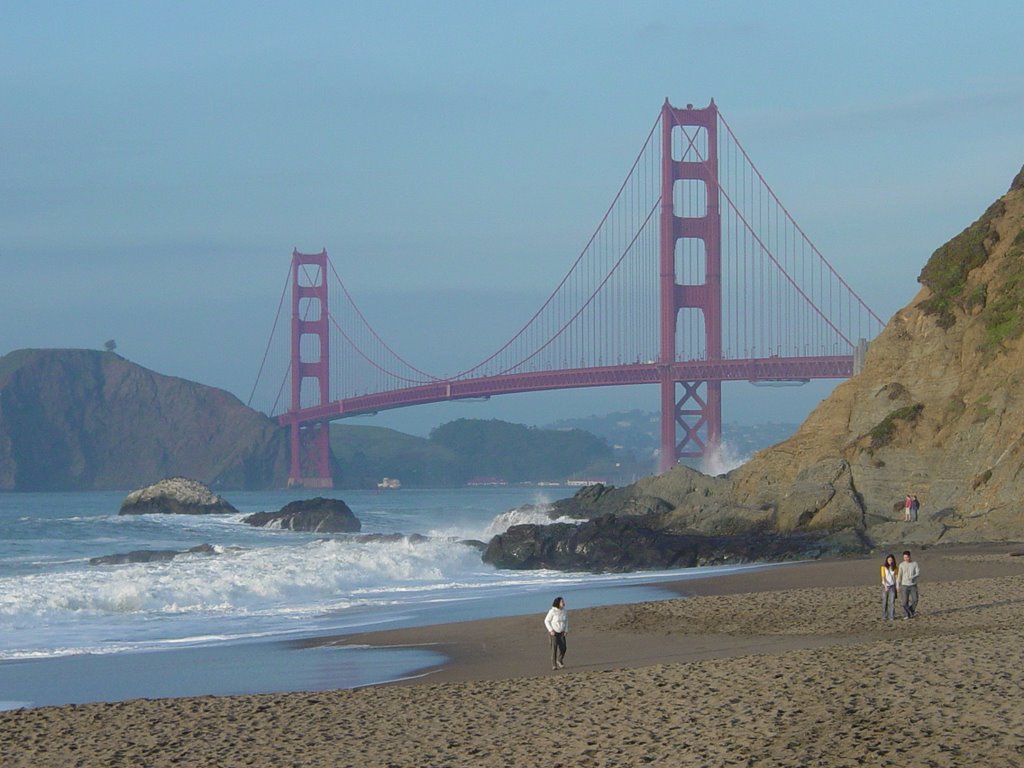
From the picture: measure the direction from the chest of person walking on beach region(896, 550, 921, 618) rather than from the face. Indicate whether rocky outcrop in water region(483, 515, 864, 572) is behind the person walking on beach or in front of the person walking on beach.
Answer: behind

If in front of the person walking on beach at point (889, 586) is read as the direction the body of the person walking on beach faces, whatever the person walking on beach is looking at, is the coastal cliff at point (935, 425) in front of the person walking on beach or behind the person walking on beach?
behind

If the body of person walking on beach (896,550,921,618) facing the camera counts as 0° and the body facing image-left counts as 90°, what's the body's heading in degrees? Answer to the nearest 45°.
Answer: approximately 0°

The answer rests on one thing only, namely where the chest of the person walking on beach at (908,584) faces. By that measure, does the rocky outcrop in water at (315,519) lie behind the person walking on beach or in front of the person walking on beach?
behind

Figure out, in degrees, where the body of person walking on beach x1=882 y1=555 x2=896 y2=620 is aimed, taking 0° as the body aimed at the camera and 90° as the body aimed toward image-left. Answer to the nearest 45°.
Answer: approximately 0°

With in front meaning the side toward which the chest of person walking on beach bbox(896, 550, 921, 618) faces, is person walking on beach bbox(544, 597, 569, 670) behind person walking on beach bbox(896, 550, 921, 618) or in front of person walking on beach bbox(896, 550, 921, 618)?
in front

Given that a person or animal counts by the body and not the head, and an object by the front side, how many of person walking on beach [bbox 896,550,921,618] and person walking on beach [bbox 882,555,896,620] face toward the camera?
2

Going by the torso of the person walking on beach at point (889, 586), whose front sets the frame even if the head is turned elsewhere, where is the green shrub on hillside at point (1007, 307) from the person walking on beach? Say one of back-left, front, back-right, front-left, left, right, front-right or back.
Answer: back

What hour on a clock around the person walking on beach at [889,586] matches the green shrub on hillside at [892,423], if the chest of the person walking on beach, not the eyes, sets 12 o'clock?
The green shrub on hillside is roughly at 6 o'clock from the person walking on beach.
